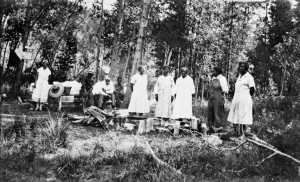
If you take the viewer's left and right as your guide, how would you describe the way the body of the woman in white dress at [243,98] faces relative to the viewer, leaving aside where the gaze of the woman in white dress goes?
facing the viewer and to the left of the viewer

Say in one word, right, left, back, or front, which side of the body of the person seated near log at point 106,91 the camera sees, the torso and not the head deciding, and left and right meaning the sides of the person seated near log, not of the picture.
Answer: front

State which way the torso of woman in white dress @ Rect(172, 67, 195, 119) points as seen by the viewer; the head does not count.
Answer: toward the camera

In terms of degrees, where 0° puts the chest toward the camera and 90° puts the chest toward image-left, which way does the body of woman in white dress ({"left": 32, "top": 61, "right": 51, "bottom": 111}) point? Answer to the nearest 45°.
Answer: approximately 0°

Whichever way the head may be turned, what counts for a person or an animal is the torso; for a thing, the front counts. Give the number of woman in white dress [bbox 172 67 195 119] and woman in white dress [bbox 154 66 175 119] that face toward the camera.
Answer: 2

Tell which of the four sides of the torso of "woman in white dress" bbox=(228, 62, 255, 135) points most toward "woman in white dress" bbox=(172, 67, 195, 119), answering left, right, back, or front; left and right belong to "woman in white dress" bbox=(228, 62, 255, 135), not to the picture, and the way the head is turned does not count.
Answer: right

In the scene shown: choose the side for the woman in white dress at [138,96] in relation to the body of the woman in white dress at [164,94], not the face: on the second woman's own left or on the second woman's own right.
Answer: on the second woman's own right

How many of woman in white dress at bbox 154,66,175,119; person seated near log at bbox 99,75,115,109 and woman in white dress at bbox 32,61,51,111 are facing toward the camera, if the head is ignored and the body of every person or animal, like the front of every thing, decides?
3

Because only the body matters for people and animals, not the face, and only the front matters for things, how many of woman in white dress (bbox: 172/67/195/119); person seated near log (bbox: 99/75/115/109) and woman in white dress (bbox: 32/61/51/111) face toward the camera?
3
